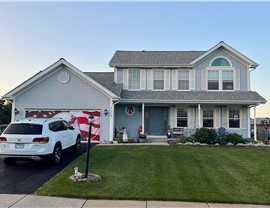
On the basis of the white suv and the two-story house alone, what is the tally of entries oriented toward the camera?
1

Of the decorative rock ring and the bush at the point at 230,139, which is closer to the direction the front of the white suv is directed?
the bush

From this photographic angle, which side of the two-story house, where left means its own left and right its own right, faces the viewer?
front

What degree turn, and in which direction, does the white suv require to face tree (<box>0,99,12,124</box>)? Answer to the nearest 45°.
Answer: approximately 45° to its left

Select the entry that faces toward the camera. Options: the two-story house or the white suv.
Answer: the two-story house

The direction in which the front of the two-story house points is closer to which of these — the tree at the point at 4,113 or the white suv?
the white suv

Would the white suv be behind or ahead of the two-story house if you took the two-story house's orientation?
ahead

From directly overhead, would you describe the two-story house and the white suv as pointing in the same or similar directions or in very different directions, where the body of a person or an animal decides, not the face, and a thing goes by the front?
very different directions

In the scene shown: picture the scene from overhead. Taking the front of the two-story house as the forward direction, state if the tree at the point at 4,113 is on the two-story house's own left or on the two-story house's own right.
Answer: on the two-story house's own right

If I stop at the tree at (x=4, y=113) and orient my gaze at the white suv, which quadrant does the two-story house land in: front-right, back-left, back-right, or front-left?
front-left

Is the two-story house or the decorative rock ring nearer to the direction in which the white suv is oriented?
the two-story house
